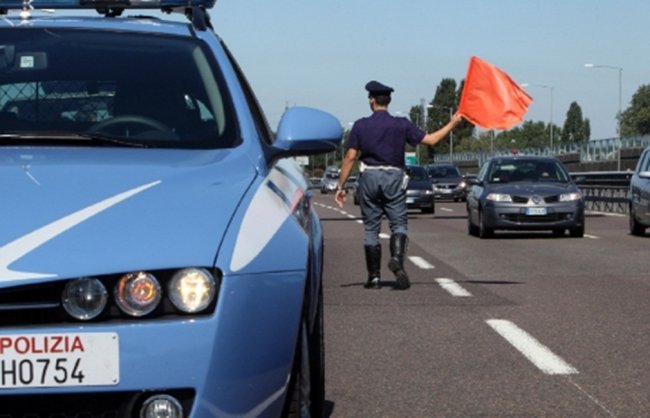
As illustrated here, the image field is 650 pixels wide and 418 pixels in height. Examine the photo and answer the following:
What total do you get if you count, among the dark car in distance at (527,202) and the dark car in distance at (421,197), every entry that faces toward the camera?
2

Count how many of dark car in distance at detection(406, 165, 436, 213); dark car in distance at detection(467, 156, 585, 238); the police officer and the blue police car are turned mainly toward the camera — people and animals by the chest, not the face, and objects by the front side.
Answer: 3

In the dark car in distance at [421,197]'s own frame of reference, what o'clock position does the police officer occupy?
The police officer is roughly at 12 o'clock from the dark car in distance.

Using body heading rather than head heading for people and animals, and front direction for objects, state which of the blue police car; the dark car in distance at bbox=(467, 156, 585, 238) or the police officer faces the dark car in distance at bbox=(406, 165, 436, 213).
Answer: the police officer

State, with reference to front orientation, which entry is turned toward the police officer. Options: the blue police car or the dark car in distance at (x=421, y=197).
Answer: the dark car in distance

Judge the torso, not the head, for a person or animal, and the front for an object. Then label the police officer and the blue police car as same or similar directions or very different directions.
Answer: very different directions

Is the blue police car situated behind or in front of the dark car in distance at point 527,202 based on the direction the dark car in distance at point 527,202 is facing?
in front

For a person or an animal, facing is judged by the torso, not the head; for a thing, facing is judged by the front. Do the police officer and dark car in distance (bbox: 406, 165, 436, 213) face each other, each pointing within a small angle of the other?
yes

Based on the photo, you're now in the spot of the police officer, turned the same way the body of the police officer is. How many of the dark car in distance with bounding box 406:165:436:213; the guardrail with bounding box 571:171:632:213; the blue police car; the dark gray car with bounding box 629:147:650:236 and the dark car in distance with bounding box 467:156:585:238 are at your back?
1

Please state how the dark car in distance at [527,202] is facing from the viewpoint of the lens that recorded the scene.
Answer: facing the viewer

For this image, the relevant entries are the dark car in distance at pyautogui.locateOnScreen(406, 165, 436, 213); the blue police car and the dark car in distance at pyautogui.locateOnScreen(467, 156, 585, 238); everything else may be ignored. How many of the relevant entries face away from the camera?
0

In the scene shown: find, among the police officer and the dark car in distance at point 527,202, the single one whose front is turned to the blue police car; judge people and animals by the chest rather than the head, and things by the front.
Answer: the dark car in distance

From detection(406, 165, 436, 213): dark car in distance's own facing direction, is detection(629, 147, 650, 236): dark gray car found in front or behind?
in front

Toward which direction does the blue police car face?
toward the camera

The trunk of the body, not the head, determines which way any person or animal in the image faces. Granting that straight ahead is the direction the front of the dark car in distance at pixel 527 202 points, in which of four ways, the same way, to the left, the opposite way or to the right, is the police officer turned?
the opposite way

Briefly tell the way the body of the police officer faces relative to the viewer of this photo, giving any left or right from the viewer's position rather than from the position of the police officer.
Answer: facing away from the viewer

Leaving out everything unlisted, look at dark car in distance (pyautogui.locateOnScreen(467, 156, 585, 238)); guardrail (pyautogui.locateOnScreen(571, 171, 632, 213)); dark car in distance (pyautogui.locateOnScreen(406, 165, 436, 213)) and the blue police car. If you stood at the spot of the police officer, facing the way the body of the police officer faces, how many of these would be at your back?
1
